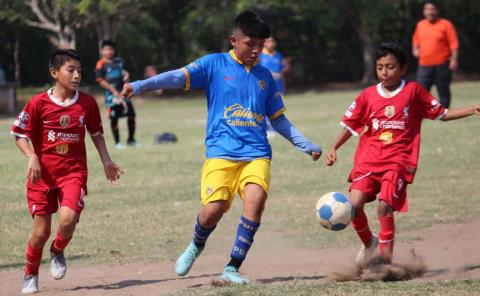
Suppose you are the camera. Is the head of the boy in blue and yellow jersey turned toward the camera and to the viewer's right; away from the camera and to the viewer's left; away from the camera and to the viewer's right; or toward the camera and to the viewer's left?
toward the camera and to the viewer's right

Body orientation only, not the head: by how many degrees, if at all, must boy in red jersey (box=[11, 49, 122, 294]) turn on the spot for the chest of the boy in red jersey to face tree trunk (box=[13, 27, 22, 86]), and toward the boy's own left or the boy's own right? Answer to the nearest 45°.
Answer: approximately 135° to the boy's own left

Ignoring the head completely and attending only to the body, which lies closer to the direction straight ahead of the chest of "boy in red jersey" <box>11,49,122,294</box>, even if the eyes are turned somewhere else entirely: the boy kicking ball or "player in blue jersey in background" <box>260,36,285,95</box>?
the boy kicking ball

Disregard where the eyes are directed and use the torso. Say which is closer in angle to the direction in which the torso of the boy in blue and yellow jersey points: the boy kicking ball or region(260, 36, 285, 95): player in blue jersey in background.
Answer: the boy kicking ball

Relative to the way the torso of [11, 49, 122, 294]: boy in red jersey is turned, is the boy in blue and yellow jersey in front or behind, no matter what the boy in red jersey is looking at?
in front

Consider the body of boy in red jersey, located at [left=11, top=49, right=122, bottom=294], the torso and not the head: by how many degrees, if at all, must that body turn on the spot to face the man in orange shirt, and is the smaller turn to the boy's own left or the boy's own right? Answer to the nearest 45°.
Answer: approximately 90° to the boy's own left

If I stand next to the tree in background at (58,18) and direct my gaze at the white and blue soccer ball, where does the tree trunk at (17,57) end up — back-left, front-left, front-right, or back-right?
back-right

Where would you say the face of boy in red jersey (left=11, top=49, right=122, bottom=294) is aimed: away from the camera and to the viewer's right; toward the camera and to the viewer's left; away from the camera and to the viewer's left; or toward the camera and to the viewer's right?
toward the camera and to the viewer's right

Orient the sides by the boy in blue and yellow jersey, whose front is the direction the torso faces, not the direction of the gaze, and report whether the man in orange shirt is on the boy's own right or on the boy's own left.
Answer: on the boy's own left

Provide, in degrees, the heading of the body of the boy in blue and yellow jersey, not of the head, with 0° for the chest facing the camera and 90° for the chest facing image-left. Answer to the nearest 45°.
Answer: approximately 315°

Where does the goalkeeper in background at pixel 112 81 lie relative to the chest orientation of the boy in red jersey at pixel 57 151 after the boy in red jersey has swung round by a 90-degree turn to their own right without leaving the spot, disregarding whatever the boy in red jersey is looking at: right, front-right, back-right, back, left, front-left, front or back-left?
back-right
